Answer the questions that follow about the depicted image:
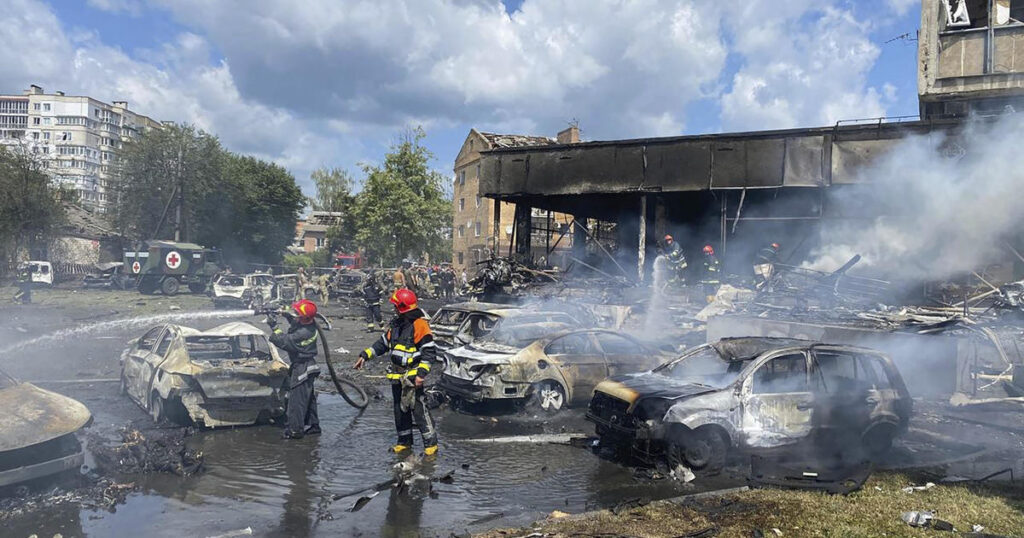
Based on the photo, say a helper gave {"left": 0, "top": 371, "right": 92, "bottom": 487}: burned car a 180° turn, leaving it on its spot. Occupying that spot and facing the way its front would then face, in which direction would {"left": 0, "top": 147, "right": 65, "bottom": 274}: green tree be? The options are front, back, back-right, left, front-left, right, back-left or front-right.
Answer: front-right

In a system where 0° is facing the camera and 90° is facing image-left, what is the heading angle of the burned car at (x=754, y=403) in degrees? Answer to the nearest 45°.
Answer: approximately 45°

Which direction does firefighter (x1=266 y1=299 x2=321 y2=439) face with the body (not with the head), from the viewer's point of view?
to the viewer's left

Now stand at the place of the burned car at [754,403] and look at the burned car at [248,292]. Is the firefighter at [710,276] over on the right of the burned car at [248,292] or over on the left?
right
